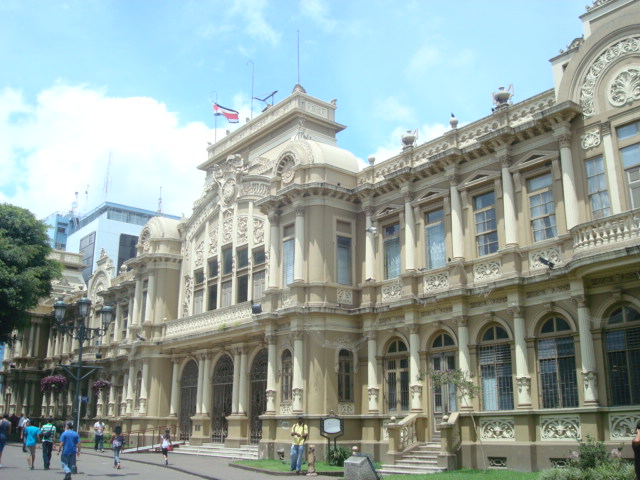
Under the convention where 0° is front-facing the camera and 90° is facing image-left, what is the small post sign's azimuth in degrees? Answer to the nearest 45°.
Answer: approximately 0°

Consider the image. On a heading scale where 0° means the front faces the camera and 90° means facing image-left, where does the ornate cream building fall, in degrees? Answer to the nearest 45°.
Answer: approximately 45°

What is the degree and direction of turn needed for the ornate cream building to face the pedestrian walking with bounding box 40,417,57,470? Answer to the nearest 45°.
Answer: approximately 45° to its right

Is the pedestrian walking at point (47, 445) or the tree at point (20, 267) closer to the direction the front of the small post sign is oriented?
the pedestrian walking

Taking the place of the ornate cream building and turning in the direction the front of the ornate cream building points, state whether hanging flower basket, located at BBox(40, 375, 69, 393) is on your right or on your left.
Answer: on your right

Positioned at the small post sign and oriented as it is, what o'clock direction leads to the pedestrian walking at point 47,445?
The pedestrian walking is roughly at 3 o'clock from the small post sign.

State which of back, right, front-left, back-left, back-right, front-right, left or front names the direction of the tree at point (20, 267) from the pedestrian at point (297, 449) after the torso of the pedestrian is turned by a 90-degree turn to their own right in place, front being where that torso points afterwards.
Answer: front-right

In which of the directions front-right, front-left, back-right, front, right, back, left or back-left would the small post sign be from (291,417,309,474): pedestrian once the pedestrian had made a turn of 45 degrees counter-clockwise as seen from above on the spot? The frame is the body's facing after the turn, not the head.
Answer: left

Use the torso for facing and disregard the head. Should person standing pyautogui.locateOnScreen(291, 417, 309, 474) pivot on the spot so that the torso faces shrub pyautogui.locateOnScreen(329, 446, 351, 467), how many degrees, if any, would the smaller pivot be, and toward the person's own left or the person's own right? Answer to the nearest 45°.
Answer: approximately 135° to the person's own left

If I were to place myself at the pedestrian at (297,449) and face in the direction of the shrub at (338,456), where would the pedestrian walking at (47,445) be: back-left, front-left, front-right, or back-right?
back-left

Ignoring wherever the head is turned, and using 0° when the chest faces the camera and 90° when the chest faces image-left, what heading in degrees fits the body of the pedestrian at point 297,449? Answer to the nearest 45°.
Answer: approximately 0°
